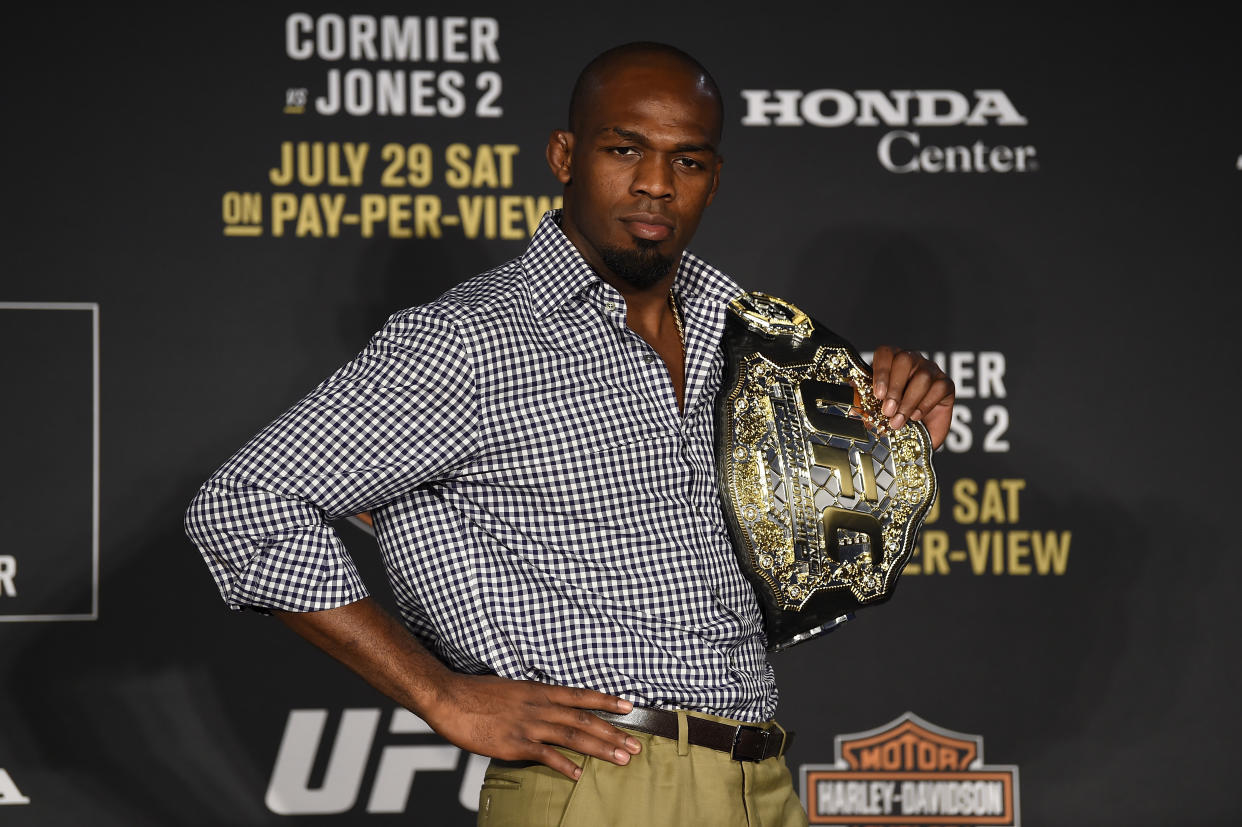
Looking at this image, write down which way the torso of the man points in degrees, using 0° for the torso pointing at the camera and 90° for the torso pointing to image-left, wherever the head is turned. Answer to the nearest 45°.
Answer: approximately 315°
